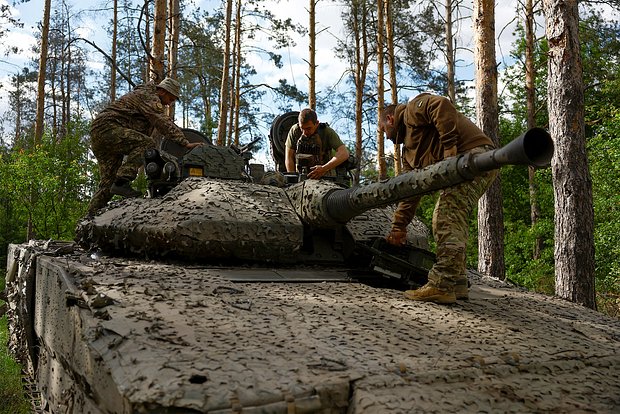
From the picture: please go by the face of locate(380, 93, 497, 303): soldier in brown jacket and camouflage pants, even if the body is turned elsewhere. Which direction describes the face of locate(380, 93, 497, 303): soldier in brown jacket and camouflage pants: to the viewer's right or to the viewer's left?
to the viewer's left

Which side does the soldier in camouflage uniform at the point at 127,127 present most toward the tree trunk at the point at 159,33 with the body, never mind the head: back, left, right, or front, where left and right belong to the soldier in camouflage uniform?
left

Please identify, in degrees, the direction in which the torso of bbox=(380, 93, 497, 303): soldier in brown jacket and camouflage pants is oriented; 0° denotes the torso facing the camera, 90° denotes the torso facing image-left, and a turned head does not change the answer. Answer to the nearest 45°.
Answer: approximately 90°

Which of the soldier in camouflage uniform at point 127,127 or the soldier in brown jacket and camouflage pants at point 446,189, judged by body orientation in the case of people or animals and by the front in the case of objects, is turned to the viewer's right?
the soldier in camouflage uniform at point 127,127

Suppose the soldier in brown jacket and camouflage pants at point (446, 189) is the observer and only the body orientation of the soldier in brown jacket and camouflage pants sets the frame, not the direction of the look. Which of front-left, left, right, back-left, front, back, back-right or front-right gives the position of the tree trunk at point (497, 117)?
right

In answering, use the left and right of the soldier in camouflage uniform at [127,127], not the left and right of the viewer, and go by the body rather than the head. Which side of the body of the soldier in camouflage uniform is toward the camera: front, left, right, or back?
right

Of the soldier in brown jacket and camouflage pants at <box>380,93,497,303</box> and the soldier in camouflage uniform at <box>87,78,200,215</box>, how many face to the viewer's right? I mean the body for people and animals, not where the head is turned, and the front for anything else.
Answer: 1

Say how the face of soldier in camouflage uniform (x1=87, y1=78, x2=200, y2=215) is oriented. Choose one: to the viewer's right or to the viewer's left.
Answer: to the viewer's right

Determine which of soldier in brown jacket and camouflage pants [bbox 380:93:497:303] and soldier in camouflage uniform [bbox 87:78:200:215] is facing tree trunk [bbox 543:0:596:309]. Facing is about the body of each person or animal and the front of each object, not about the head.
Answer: soldier in camouflage uniform [bbox 87:78:200:215]

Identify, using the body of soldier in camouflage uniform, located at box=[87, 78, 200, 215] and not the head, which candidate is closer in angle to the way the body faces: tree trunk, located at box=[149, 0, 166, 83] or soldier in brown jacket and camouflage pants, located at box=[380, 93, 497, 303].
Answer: the soldier in brown jacket and camouflage pants

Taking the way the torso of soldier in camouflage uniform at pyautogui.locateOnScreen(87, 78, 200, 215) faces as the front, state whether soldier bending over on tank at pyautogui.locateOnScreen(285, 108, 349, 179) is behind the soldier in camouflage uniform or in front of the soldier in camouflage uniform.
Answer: in front

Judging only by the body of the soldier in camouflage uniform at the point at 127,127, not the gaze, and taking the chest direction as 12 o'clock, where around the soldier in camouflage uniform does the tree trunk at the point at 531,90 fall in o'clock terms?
The tree trunk is roughly at 11 o'clock from the soldier in camouflage uniform.
